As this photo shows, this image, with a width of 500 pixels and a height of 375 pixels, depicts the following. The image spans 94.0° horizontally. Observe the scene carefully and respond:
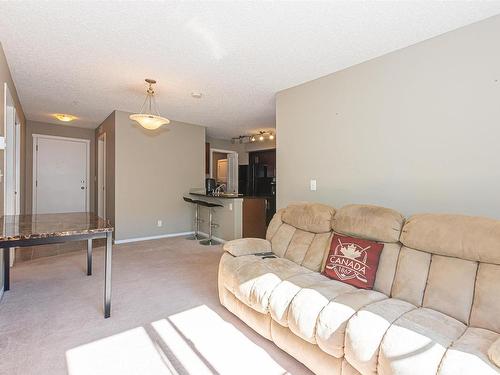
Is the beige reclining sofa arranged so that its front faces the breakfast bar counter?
no

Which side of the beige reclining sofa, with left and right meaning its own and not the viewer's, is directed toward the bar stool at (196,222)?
right

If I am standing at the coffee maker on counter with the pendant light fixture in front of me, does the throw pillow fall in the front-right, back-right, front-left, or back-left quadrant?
front-left

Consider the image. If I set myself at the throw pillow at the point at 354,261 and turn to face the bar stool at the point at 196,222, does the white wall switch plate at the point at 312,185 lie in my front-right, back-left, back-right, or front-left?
front-right

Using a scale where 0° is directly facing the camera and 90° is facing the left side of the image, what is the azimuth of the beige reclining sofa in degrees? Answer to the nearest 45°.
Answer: approximately 45°

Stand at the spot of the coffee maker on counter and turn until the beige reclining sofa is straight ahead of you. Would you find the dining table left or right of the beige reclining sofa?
right

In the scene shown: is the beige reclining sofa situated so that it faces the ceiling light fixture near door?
no

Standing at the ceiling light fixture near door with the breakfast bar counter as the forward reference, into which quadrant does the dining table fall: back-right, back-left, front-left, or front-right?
front-right

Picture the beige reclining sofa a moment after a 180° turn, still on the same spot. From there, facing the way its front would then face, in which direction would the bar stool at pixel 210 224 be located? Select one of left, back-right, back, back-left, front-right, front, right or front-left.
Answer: left

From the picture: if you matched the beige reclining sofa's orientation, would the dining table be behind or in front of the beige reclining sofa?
in front

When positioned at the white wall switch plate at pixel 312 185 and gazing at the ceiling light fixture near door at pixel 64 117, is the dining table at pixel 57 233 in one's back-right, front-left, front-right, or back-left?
front-left

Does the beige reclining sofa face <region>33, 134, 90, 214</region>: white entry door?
no

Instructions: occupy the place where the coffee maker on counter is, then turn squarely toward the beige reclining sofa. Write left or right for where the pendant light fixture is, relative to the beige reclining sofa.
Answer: right

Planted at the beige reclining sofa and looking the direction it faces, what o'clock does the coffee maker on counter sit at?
The coffee maker on counter is roughly at 3 o'clock from the beige reclining sofa.

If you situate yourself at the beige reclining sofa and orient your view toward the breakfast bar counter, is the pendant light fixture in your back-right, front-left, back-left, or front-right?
front-left
